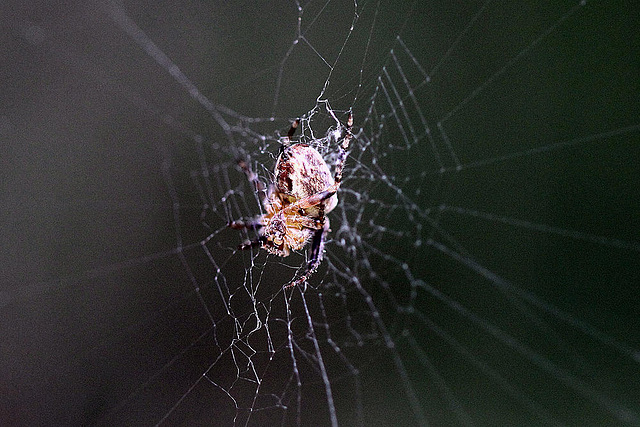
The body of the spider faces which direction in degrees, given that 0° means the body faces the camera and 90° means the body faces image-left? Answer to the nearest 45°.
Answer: approximately 45°
